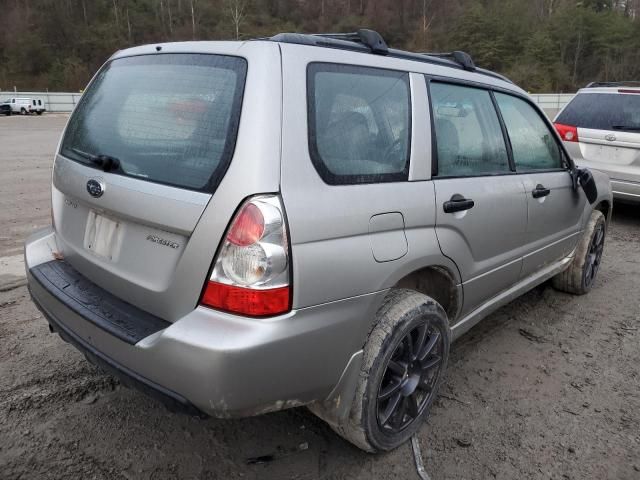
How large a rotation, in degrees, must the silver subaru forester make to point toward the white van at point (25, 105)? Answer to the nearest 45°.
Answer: approximately 90° to its left

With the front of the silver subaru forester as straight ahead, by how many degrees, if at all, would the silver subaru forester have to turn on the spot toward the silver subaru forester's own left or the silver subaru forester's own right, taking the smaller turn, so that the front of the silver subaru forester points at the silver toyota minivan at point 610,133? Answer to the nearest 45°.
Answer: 0° — it already faces it

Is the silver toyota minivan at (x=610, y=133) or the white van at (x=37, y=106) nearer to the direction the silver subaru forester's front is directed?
the silver toyota minivan

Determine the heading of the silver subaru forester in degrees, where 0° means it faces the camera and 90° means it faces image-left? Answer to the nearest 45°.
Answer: approximately 225°

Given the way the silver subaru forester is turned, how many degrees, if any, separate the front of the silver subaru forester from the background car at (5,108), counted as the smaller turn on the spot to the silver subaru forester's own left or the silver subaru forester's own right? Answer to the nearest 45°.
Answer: approximately 90° to the silver subaru forester's own left

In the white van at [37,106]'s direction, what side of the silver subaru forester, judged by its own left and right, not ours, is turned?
left
